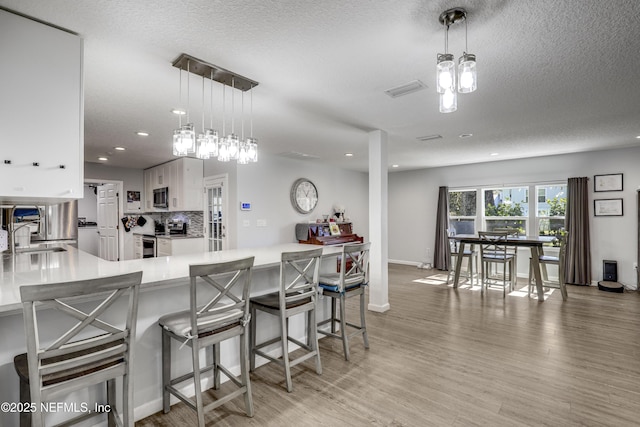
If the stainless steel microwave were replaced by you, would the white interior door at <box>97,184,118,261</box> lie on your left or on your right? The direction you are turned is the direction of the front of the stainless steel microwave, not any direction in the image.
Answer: on your right

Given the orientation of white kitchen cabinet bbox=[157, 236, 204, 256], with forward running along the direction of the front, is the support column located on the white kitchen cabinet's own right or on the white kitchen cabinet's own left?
on the white kitchen cabinet's own left

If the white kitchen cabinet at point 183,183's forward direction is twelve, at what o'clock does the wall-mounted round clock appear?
The wall-mounted round clock is roughly at 8 o'clock from the white kitchen cabinet.

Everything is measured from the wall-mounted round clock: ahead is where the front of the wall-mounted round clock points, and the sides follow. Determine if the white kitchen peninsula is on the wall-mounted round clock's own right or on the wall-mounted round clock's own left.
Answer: on the wall-mounted round clock's own right

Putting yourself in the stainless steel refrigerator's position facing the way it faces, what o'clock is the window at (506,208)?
The window is roughly at 9 o'clock from the stainless steel refrigerator.

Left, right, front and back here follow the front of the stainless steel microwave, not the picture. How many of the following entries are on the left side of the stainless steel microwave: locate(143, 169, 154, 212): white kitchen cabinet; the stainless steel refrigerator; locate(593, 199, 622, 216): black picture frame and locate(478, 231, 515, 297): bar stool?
2

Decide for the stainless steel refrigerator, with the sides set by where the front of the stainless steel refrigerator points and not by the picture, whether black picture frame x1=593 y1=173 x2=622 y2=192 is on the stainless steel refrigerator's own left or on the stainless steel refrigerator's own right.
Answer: on the stainless steel refrigerator's own left

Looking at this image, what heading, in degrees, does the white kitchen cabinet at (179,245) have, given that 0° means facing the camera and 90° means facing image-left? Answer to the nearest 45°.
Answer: approximately 45°

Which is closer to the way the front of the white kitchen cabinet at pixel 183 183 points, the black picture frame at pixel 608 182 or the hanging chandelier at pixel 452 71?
the hanging chandelier
